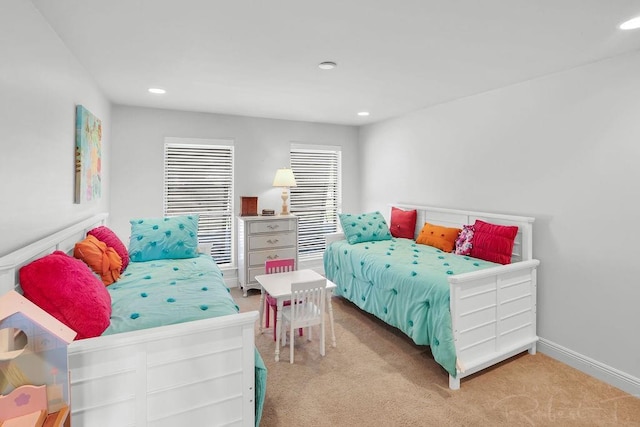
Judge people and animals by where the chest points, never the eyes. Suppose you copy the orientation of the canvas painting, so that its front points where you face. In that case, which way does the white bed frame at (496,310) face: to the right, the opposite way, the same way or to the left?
to the right

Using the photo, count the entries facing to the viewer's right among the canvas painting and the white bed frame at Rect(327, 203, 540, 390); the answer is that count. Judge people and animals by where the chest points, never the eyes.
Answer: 1

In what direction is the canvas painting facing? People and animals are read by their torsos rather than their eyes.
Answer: to the viewer's right

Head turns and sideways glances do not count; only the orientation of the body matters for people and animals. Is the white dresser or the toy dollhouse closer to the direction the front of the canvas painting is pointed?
the white dresser

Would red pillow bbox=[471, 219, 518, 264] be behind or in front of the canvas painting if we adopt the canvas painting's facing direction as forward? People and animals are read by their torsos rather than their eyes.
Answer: in front

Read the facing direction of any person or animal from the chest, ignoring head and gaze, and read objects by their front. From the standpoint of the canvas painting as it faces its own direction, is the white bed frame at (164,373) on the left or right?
on its right

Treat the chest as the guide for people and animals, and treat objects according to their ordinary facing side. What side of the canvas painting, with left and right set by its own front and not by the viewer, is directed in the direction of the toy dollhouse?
right
